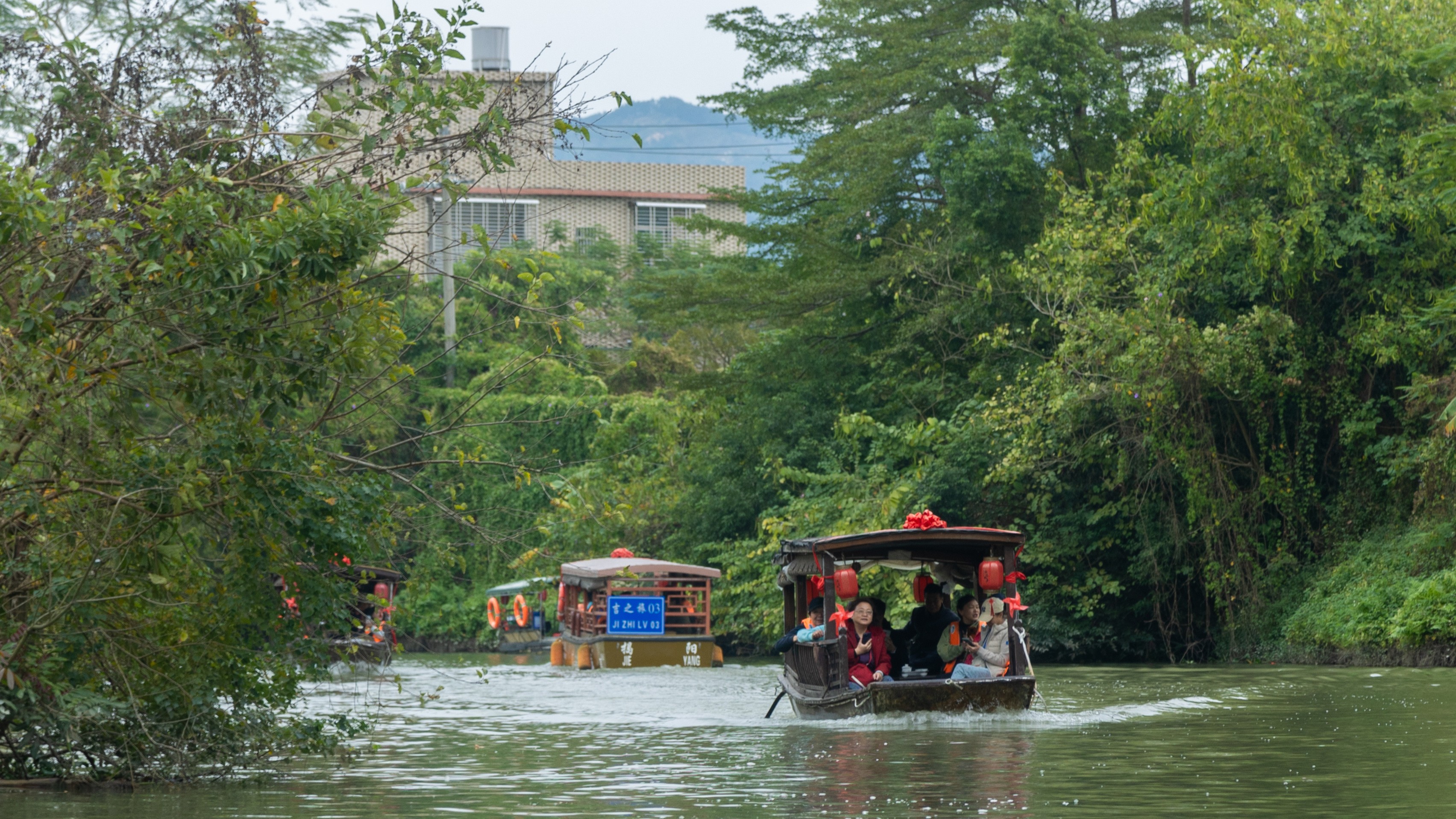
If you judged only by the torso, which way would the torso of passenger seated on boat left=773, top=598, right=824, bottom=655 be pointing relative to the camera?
toward the camera

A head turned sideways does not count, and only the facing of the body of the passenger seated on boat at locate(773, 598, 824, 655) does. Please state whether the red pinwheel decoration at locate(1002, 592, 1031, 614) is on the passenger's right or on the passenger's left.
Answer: on the passenger's left

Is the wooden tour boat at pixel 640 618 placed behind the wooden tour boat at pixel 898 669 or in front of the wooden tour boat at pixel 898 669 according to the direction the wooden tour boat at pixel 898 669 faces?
behind

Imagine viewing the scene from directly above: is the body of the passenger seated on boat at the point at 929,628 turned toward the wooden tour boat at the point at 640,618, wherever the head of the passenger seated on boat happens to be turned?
no

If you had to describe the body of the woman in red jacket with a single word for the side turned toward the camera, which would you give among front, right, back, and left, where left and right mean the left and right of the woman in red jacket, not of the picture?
front

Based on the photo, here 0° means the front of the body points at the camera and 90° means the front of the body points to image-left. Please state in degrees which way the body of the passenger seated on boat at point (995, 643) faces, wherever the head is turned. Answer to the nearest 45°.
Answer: approximately 45°

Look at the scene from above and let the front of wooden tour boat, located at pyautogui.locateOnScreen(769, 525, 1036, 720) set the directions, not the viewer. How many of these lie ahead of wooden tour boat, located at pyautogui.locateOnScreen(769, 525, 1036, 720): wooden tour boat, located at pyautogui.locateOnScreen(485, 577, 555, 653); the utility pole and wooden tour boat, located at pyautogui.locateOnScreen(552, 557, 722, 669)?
0

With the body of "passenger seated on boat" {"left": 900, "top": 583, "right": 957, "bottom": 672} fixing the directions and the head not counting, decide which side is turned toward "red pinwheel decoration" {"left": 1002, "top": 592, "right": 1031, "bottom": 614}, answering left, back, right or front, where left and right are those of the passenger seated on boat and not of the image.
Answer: left

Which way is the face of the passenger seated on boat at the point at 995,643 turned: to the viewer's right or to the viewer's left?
to the viewer's left

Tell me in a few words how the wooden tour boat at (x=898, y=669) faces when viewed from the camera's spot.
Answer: facing the viewer
